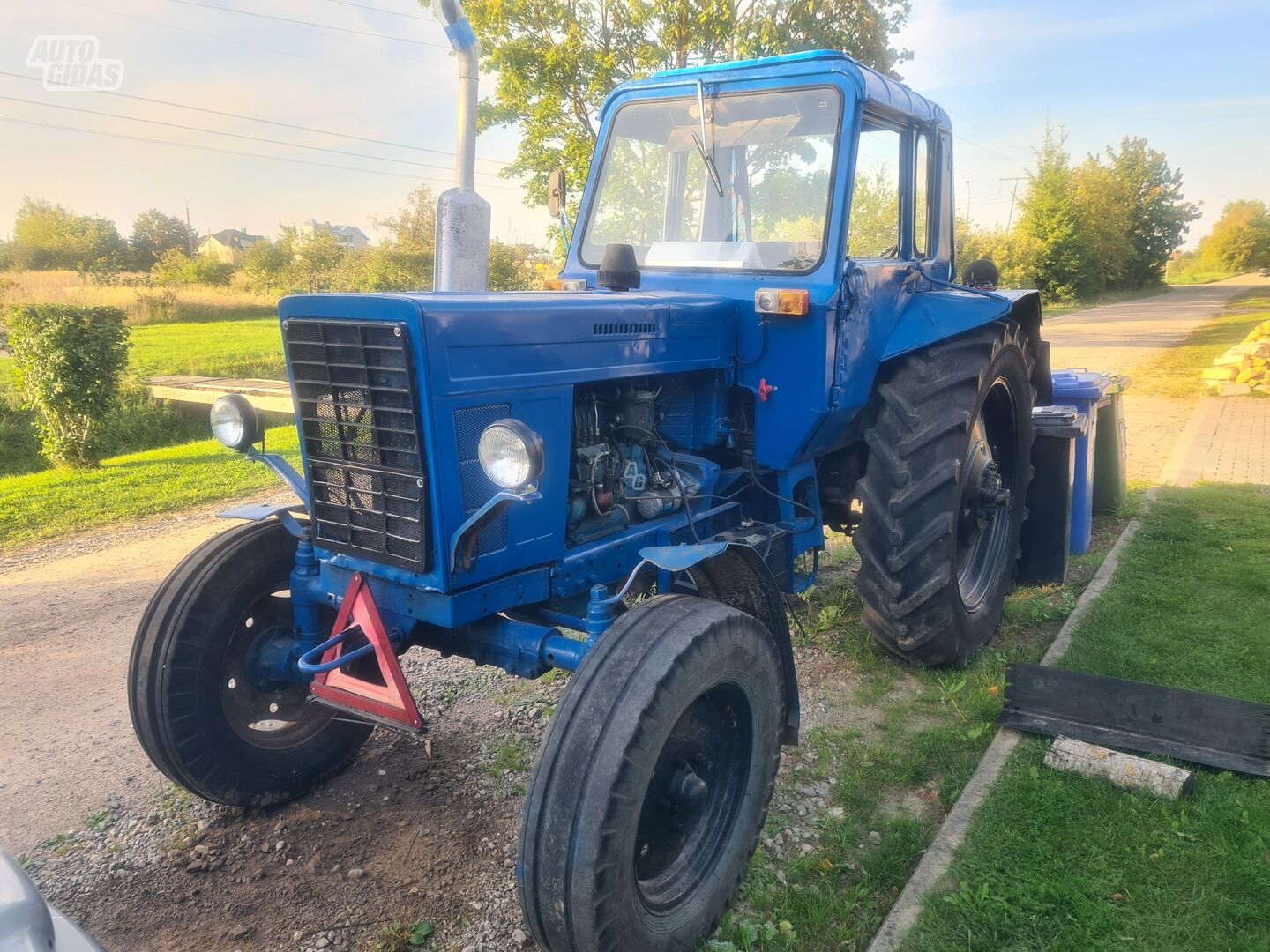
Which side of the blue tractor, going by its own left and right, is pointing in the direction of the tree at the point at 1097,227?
back

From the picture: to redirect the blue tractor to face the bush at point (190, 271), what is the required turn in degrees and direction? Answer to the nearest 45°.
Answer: approximately 90° to its right

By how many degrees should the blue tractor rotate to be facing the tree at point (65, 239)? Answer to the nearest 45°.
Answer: approximately 90° to its right

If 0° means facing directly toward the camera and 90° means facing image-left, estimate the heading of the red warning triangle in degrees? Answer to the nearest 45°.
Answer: approximately 45°

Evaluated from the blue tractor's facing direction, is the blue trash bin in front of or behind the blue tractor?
behind

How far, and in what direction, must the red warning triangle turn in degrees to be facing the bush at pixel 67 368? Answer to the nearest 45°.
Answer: approximately 135° to its right

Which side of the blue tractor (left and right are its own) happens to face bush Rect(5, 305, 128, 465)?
right

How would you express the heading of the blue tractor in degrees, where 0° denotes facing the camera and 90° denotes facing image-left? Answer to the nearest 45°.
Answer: approximately 45°

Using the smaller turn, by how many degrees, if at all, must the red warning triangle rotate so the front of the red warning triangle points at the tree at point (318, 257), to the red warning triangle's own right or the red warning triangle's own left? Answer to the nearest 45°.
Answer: approximately 135° to the red warning triangle's own right

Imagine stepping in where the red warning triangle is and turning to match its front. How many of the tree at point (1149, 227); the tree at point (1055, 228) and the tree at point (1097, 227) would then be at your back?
3

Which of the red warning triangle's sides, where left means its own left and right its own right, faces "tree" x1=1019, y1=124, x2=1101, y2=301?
back
